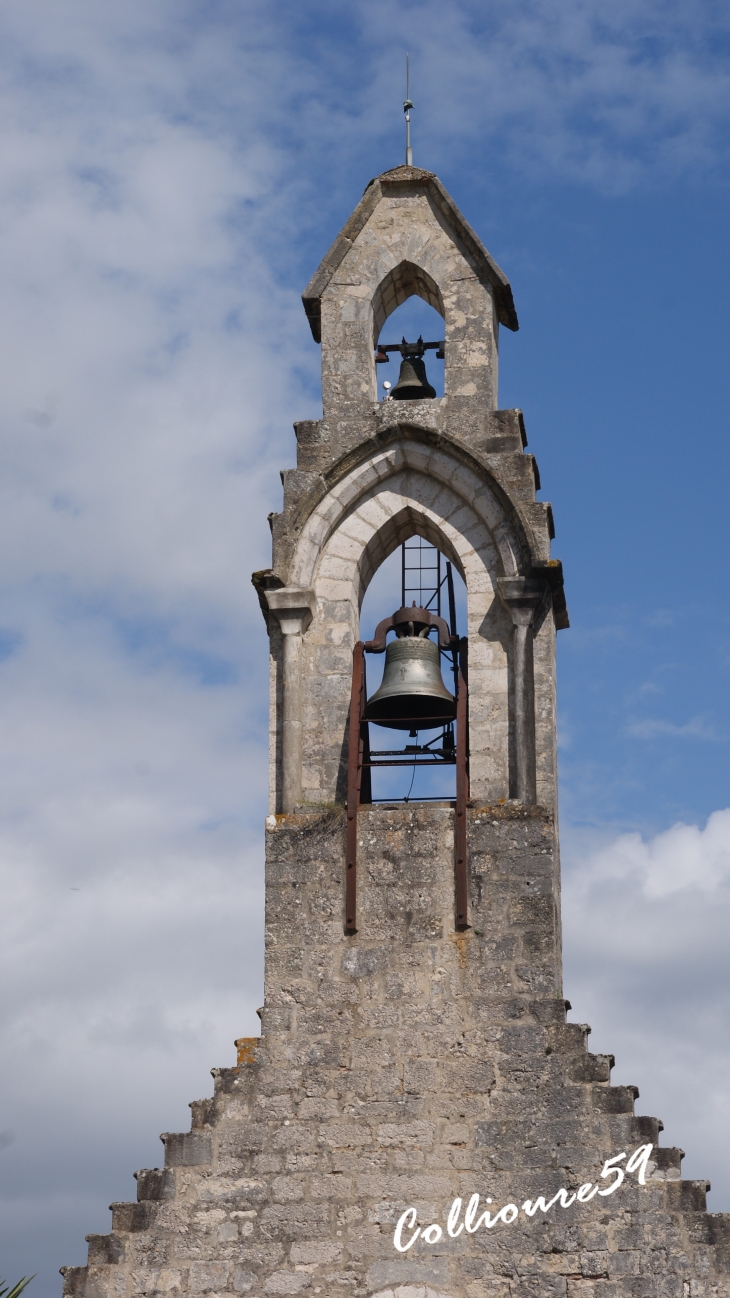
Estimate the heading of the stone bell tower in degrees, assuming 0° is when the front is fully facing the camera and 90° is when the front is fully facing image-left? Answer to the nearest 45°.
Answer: approximately 0°
